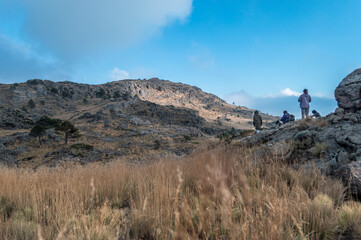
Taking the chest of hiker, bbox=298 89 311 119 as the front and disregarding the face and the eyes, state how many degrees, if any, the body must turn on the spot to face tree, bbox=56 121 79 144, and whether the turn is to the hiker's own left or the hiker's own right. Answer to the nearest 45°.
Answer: approximately 90° to the hiker's own left

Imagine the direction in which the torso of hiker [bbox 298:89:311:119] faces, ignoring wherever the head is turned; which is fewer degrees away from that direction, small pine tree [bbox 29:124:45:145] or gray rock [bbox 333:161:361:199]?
the small pine tree

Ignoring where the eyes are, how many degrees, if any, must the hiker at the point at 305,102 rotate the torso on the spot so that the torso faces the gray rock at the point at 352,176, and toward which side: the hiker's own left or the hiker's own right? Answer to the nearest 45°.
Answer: approximately 180°

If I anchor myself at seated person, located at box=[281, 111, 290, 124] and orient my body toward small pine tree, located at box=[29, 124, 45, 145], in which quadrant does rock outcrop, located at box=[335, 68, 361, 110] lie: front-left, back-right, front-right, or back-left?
back-left

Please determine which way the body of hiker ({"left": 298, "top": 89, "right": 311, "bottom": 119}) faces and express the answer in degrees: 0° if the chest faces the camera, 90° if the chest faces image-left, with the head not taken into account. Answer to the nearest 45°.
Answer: approximately 180°

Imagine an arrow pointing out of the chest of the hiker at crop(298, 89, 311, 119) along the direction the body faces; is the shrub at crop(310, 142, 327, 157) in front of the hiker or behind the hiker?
behind

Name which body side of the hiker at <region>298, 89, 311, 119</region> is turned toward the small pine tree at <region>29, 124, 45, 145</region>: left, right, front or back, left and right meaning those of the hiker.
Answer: left

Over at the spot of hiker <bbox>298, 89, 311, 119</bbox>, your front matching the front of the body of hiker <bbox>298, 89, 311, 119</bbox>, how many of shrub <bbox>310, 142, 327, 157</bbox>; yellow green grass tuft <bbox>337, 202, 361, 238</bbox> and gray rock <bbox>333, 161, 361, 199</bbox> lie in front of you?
0

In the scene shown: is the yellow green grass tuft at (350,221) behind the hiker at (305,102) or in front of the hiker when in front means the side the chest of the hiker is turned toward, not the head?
behind

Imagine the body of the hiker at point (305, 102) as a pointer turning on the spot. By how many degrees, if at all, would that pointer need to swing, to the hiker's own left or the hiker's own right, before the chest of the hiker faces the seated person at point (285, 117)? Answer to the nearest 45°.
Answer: approximately 45° to the hiker's own left
